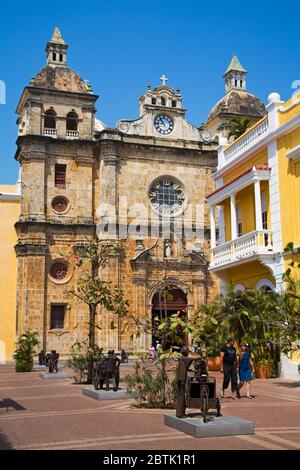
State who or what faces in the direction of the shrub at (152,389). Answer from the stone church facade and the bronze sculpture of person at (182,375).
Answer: the stone church facade

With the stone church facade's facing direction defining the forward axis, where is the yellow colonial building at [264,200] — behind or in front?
in front

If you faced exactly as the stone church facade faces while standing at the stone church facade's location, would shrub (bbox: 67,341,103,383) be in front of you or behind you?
in front

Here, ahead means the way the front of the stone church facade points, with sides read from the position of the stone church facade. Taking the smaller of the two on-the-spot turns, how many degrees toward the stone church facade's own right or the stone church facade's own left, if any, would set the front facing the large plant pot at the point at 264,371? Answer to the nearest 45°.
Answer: approximately 45° to the stone church facade's own left

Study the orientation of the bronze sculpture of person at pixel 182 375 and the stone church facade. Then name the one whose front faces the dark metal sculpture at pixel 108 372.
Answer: the stone church facade

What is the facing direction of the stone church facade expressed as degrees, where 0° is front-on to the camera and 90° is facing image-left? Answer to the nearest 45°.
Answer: approximately 0°

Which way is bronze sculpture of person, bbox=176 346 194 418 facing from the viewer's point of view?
to the viewer's right

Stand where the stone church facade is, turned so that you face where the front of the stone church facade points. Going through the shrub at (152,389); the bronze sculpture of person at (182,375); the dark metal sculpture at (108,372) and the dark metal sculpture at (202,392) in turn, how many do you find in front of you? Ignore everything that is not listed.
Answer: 4

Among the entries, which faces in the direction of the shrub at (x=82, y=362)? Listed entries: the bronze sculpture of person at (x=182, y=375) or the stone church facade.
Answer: the stone church facade

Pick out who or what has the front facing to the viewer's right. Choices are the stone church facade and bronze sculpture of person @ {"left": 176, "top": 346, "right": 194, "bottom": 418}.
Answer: the bronze sculpture of person

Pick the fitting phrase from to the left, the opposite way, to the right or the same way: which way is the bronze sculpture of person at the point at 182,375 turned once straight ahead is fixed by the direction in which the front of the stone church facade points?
to the left

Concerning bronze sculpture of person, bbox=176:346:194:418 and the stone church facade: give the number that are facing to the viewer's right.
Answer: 1
